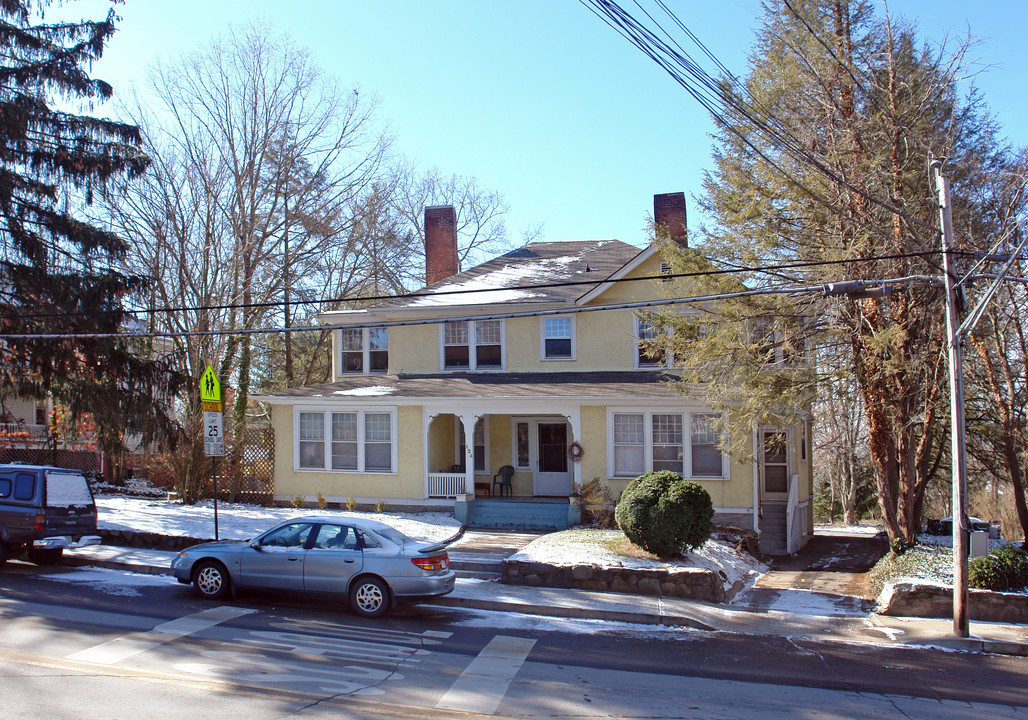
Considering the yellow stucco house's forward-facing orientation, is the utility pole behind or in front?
in front

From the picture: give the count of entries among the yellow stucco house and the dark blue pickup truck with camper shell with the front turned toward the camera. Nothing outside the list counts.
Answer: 1

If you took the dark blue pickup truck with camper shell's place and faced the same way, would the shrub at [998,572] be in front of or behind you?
behind

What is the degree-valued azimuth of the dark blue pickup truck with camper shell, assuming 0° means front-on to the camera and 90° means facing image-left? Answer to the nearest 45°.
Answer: approximately 135°

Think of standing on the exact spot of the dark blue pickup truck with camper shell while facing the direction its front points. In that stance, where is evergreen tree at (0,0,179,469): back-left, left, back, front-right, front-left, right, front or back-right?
front-right

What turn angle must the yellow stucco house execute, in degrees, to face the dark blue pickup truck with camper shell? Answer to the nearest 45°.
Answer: approximately 45° to its right
